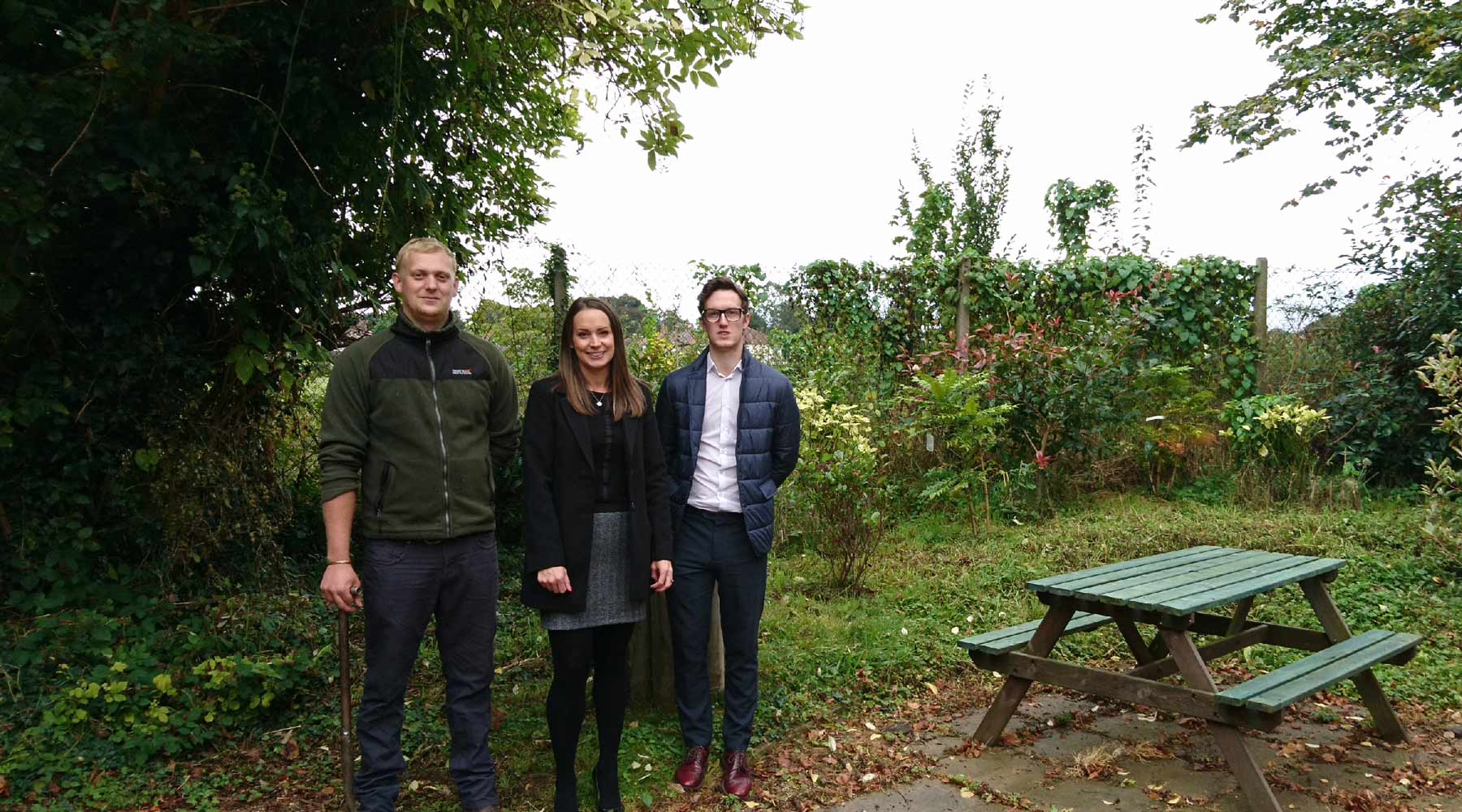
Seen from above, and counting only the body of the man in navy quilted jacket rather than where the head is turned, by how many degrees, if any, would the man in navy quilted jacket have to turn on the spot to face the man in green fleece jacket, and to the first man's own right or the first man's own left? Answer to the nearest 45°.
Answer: approximately 45° to the first man's own right

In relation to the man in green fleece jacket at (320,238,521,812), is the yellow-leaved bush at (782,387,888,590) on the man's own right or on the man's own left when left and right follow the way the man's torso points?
on the man's own left

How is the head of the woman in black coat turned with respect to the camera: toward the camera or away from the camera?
toward the camera

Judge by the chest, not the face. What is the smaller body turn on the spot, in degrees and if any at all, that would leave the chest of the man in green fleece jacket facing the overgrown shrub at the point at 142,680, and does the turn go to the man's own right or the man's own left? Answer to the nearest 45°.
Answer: approximately 135° to the man's own right

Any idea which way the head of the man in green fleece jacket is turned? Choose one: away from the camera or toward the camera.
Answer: toward the camera

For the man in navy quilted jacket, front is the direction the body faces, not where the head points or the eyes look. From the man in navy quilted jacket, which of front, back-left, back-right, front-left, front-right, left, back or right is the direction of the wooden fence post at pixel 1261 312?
back-left

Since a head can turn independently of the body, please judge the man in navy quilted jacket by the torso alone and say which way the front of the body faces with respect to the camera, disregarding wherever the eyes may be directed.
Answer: toward the camera

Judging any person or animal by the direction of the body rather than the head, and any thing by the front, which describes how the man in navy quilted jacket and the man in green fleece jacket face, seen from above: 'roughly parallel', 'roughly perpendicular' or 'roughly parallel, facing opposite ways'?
roughly parallel

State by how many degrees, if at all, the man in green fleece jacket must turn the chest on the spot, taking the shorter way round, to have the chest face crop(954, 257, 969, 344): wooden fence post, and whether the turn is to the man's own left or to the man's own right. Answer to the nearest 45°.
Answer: approximately 135° to the man's own left

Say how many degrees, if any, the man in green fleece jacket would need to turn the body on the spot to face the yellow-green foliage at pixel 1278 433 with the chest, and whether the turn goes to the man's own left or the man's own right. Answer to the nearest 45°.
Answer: approximately 90° to the man's own left

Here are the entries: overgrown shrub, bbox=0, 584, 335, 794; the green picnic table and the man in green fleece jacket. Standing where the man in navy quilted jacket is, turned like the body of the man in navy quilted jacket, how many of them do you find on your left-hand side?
1

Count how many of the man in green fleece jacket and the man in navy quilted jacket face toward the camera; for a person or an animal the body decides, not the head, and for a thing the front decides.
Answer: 2

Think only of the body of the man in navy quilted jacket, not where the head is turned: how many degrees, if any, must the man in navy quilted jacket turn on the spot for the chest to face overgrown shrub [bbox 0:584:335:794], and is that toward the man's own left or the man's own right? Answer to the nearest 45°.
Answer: approximately 90° to the man's own right
